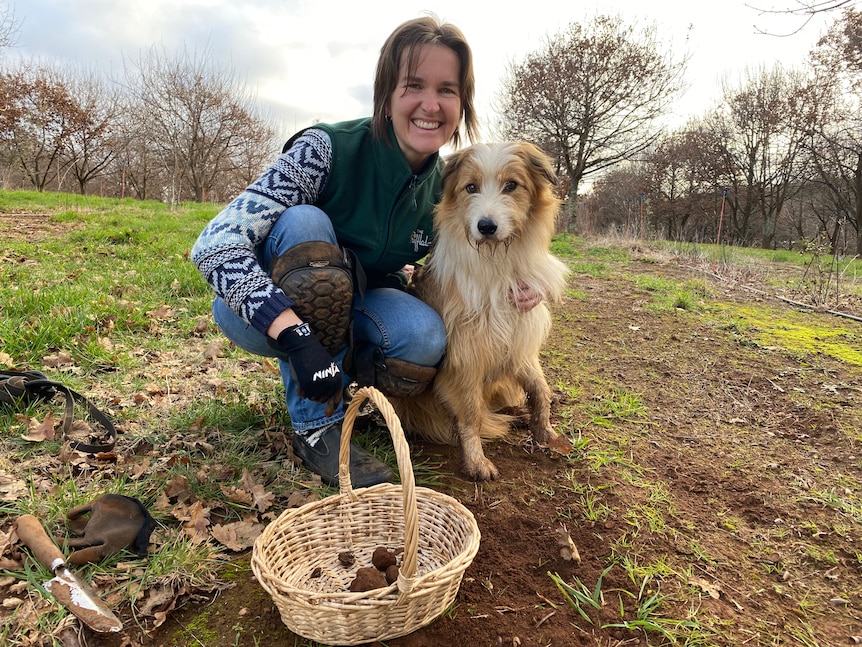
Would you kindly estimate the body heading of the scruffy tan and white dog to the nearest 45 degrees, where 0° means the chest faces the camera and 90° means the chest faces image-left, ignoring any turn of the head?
approximately 0°

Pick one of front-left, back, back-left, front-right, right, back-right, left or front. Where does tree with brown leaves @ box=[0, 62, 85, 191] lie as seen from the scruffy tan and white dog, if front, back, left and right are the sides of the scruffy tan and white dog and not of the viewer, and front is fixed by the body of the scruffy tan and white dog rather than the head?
back-right

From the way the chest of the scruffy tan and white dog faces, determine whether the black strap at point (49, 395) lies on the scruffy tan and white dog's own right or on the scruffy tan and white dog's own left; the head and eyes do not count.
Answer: on the scruffy tan and white dog's own right

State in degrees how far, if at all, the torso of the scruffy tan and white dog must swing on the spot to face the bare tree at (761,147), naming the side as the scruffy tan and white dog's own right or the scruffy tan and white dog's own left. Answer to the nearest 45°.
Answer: approximately 135° to the scruffy tan and white dog's own left

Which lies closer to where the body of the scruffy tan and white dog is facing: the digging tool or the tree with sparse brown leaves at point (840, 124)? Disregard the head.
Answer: the digging tool

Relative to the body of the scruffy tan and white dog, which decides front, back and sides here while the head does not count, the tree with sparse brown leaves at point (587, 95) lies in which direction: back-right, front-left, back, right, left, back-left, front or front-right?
back

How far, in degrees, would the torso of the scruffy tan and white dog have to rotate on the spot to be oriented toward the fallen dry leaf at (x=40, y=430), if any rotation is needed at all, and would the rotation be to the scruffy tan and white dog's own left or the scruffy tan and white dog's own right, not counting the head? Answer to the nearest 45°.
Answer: approximately 90° to the scruffy tan and white dog's own right

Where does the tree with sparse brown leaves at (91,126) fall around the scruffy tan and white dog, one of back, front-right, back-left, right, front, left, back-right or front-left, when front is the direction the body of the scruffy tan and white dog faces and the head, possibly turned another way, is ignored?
back-right

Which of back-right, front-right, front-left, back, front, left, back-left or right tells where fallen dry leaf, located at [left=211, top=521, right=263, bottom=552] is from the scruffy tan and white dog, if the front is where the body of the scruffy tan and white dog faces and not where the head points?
front-right

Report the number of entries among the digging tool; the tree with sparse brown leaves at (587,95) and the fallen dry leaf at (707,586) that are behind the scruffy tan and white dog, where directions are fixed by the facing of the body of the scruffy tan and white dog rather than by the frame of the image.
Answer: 1
